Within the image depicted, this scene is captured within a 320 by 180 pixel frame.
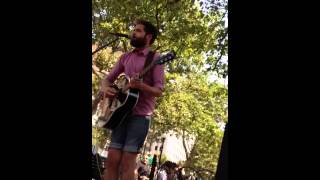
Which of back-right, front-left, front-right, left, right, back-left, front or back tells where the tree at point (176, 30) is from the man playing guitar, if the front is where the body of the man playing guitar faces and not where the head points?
back-right

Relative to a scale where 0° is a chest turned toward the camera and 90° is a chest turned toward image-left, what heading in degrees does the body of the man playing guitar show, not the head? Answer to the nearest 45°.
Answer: approximately 45°
